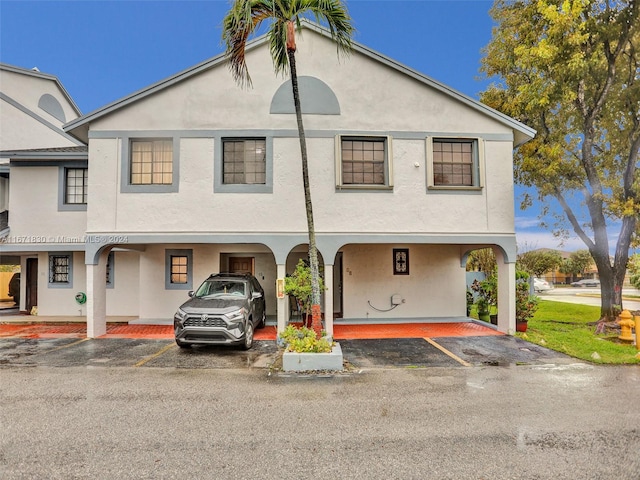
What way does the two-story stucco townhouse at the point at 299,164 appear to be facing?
toward the camera

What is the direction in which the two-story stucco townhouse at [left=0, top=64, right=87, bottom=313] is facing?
toward the camera

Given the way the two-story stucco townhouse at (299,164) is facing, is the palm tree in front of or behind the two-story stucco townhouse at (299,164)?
in front

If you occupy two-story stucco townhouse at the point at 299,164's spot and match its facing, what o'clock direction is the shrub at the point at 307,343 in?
The shrub is roughly at 12 o'clock from the two-story stucco townhouse.

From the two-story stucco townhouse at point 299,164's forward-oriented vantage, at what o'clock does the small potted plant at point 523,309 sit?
The small potted plant is roughly at 9 o'clock from the two-story stucco townhouse.

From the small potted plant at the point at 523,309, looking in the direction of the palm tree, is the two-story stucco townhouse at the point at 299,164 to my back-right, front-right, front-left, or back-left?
front-right

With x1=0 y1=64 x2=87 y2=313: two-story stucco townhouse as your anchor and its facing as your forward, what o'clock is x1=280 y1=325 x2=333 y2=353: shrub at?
The shrub is roughly at 11 o'clock from the two-story stucco townhouse.
